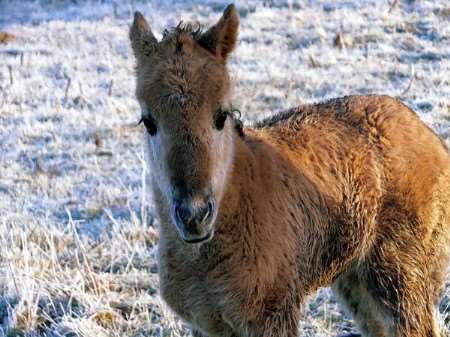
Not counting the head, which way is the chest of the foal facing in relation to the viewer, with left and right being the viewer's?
facing the viewer and to the left of the viewer
